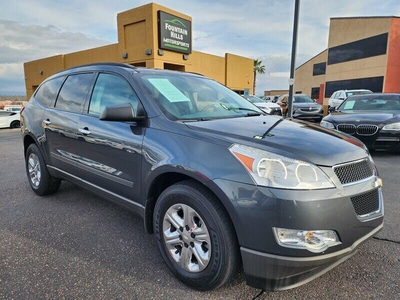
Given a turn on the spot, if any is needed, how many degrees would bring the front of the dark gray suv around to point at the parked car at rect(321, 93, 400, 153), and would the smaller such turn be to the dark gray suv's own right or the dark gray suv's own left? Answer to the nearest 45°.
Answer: approximately 90° to the dark gray suv's own left

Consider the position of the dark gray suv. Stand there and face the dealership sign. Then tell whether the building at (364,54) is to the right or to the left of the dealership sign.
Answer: right

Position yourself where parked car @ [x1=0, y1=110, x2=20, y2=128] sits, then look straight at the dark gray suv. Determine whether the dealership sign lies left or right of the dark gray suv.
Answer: left

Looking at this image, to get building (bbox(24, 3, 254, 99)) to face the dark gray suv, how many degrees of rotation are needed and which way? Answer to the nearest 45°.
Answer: approximately 45° to its right

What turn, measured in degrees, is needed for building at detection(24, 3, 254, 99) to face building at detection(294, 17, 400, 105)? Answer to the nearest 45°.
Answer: approximately 90° to its left

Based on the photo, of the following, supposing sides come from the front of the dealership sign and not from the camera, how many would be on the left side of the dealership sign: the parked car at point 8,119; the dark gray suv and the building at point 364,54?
1

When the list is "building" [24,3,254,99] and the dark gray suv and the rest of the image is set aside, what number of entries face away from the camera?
0

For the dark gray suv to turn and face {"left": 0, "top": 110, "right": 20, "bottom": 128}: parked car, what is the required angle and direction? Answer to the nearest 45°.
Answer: approximately 180°

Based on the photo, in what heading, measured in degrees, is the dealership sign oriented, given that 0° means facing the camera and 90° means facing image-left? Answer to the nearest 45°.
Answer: approximately 315°

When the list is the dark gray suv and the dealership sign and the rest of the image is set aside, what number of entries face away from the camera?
0

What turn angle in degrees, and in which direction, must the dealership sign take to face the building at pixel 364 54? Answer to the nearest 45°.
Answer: approximately 90° to its left

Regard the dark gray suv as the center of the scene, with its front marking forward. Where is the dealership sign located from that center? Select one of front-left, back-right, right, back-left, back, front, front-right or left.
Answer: back-left
